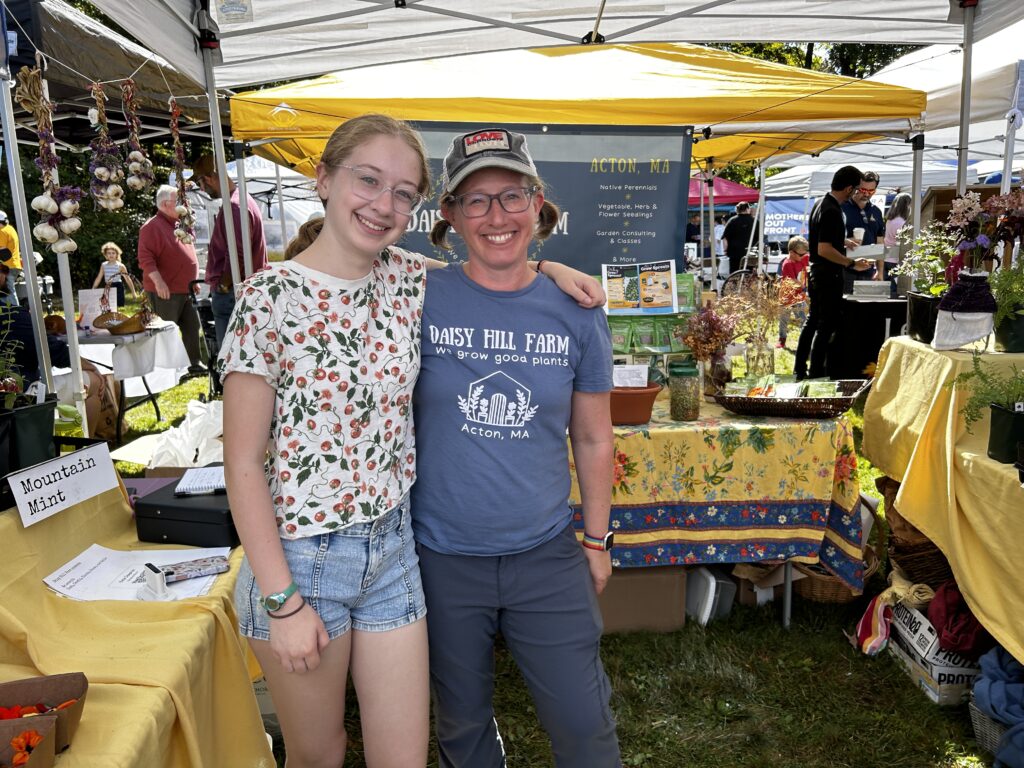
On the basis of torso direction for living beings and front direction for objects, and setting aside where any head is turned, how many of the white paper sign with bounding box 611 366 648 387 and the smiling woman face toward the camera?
2

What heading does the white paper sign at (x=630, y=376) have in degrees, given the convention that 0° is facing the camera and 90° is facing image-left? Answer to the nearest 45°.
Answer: approximately 0°

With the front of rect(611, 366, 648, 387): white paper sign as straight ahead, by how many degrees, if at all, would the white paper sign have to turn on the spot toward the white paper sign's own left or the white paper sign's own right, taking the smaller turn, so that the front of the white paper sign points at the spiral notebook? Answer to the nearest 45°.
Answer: approximately 45° to the white paper sign's own right

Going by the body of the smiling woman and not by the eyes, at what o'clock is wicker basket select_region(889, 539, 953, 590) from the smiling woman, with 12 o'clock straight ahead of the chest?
The wicker basket is roughly at 8 o'clock from the smiling woman.

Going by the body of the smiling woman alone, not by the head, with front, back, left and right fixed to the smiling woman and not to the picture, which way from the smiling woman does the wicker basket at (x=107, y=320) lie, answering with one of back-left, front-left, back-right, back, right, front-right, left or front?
back-right

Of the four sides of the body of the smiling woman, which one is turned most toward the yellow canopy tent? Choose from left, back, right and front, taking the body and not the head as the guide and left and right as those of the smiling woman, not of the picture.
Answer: back

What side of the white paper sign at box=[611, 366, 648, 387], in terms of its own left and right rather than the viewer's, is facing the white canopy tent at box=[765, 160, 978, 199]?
back

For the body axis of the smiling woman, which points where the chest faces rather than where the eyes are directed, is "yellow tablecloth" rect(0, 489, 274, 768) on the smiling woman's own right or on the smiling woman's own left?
on the smiling woman's own right
